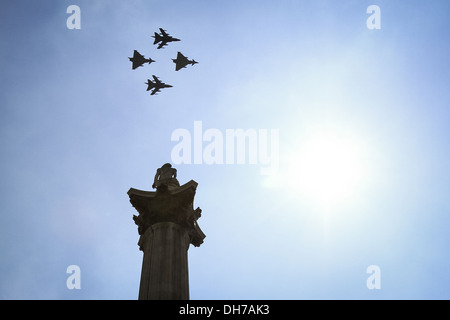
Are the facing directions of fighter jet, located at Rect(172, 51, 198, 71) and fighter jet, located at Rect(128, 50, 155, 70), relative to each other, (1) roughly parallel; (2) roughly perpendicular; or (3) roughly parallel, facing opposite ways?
roughly parallel

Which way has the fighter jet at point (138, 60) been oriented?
to the viewer's right

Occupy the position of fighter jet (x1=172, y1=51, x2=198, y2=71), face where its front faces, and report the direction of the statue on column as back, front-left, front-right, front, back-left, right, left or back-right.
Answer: right

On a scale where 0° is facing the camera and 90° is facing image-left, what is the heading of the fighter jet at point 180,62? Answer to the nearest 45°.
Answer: approximately 270°

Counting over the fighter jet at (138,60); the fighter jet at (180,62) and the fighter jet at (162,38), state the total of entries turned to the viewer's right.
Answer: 3

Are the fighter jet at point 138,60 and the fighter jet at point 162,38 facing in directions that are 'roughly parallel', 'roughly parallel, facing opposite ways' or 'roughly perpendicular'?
roughly parallel

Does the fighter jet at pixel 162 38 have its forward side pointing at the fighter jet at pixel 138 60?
no

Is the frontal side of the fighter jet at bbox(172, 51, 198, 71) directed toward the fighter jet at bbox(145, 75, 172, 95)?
no

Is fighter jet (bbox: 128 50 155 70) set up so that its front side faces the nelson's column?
no

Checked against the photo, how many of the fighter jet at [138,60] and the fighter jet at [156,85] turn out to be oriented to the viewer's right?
2

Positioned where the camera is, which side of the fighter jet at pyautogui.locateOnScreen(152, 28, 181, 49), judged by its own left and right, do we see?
right

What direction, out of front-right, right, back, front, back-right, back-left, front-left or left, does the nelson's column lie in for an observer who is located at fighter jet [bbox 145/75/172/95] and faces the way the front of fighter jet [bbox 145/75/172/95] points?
right

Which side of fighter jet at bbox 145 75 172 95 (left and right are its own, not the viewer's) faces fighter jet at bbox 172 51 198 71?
front

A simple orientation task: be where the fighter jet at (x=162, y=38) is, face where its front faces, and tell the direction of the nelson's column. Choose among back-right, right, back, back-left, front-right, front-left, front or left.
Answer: right

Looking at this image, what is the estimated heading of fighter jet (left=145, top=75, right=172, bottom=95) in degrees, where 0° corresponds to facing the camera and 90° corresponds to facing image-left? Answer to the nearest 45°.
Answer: approximately 270°
